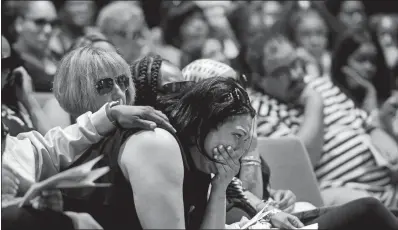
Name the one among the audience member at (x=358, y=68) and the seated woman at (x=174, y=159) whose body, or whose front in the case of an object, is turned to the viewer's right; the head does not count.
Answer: the seated woman

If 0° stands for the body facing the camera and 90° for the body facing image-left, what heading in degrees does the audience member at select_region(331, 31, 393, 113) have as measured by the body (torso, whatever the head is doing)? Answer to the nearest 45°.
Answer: approximately 45°

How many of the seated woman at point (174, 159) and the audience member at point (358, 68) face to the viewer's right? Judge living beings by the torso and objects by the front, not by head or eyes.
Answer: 1

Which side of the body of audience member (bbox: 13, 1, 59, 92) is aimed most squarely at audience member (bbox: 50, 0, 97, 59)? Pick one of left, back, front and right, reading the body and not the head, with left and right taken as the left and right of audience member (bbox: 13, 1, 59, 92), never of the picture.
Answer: left

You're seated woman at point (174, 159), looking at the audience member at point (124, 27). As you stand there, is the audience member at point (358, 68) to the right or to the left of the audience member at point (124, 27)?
right

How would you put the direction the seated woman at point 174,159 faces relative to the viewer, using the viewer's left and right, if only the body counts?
facing to the right of the viewer

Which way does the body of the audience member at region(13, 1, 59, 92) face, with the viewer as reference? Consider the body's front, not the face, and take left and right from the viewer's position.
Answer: facing the viewer and to the right of the viewer
